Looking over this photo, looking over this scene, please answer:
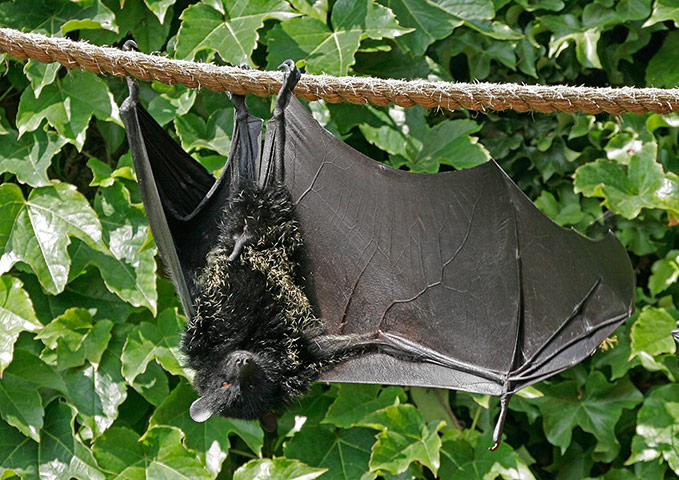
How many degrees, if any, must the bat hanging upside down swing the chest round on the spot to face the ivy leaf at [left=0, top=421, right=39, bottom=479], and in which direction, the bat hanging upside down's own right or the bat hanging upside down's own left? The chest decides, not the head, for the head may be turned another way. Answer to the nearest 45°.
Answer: approximately 90° to the bat hanging upside down's own right

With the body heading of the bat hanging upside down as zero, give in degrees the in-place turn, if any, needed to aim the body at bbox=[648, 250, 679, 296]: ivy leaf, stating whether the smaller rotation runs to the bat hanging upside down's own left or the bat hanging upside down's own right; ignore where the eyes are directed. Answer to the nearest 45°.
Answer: approximately 135° to the bat hanging upside down's own left

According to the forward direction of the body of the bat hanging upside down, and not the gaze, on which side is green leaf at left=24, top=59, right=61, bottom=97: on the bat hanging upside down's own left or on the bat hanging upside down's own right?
on the bat hanging upside down's own right

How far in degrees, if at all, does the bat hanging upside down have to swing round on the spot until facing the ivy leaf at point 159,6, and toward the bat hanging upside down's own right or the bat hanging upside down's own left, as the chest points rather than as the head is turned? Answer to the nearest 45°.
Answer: approximately 135° to the bat hanging upside down's own right

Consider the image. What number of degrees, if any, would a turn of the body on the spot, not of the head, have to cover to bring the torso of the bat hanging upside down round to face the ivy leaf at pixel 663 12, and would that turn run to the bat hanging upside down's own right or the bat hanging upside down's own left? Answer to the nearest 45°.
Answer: approximately 135° to the bat hanging upside down's own left

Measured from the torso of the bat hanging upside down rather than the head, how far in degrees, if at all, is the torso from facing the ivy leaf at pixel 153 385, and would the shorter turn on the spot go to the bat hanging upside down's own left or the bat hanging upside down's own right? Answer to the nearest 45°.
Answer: approximately 135° to the bat hanging upside down's own right

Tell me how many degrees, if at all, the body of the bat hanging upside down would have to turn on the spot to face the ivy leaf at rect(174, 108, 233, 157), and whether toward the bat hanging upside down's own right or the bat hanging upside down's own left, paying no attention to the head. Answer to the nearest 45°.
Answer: approximately 135° to the bat hanging upside down's own right

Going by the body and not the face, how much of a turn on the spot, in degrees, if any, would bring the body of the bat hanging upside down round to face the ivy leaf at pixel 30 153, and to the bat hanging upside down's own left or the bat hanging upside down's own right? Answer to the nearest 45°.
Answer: approximately 135° to the bat hanging upside down's own right

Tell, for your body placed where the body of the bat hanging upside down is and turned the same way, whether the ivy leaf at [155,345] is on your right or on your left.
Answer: on your right

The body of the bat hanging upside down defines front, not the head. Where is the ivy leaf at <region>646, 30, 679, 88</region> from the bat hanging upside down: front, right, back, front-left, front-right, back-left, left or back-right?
back-left

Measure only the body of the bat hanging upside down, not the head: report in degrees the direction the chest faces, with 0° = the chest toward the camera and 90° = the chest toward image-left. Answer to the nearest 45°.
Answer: approximately 0°
